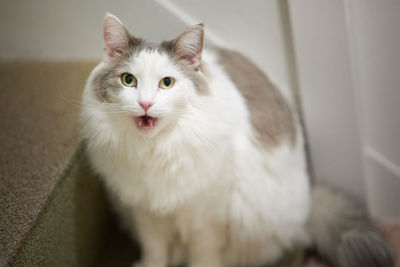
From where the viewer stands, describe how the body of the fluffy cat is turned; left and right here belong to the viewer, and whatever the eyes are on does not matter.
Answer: facing the viewer and to the left of the viewer
